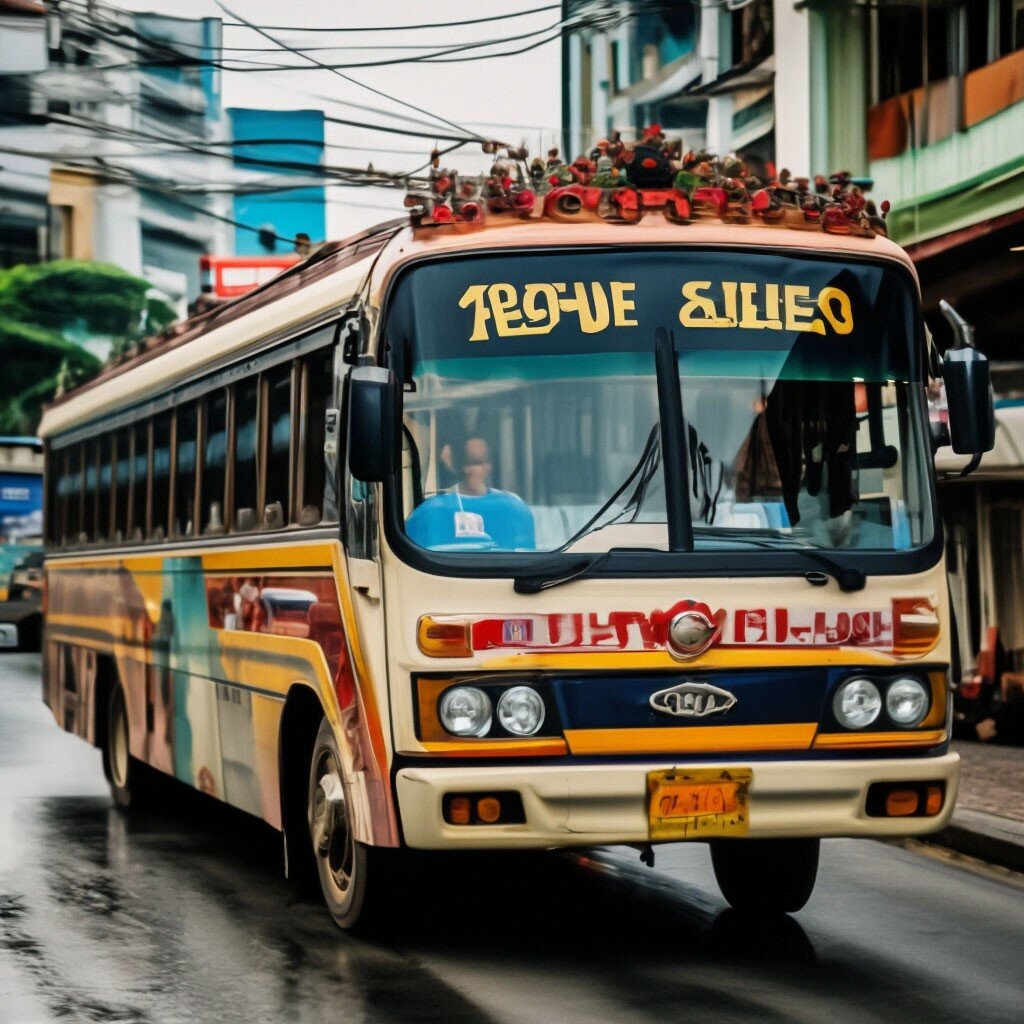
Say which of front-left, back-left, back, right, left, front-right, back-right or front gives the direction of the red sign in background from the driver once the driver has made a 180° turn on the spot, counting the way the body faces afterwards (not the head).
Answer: front

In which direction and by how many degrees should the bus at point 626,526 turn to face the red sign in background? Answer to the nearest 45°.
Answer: approximately 135° to its left

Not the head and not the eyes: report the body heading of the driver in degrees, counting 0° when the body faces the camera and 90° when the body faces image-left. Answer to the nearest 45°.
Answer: approximately 0°

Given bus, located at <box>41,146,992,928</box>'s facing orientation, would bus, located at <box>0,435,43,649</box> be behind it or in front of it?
behind
